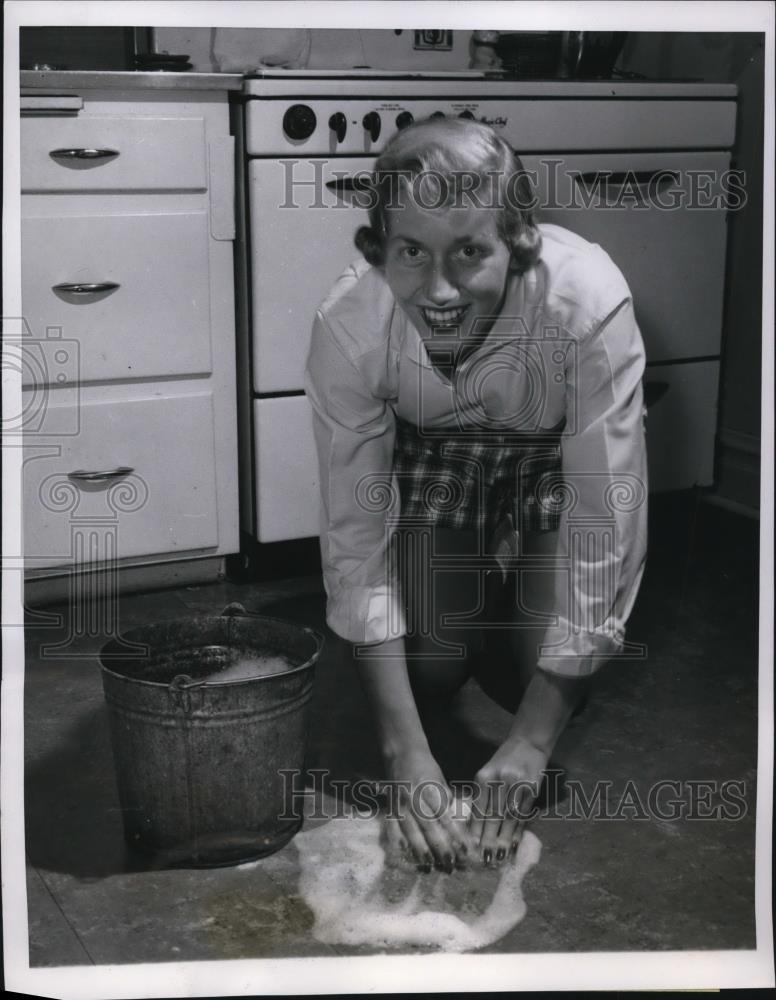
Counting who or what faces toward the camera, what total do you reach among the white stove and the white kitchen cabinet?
2

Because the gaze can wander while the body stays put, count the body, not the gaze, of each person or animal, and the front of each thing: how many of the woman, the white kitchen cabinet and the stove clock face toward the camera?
3

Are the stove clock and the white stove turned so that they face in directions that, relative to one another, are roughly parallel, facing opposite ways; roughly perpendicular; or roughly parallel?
roughly parallel

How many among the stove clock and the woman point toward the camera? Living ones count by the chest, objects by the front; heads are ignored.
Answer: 2

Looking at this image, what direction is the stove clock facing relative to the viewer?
toward the camera

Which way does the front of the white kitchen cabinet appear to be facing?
toward the camera

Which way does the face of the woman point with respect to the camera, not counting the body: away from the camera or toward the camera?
toward the camera

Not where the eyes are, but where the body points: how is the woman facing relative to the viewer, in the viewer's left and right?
facing the viewer
